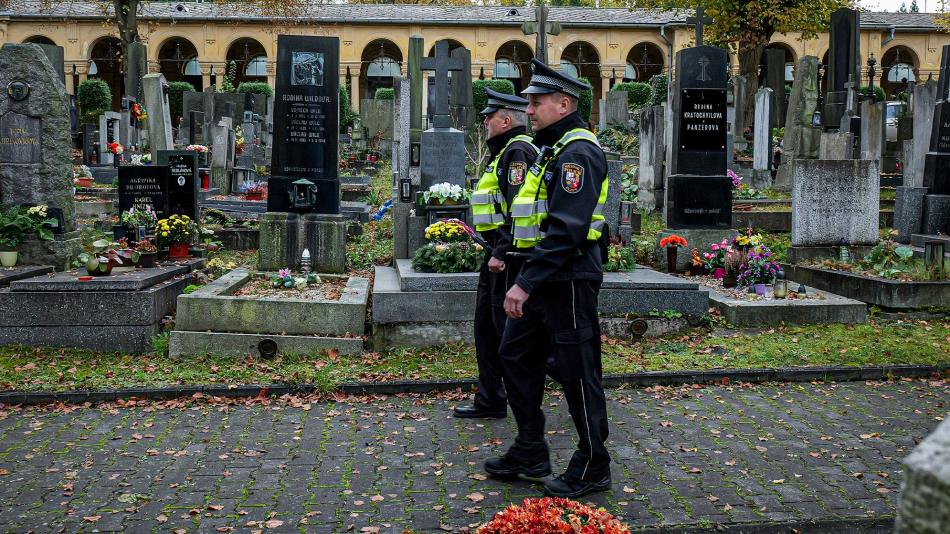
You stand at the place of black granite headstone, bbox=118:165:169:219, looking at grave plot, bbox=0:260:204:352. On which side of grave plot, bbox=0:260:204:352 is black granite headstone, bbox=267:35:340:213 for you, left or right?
left

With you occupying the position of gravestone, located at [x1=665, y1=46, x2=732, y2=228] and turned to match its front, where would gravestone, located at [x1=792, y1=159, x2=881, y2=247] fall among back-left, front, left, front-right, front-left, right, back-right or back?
left

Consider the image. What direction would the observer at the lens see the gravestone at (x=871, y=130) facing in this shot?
facing the viewer

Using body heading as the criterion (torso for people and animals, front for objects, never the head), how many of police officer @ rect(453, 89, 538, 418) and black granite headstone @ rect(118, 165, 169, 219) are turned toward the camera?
1

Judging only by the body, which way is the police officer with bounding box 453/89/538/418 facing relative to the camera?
to the viewer's left

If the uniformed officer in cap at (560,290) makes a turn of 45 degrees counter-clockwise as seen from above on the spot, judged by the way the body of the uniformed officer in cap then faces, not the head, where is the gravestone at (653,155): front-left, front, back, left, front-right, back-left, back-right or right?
back-right

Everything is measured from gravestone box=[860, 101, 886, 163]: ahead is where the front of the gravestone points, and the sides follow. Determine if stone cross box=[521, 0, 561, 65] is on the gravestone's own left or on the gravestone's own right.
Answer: on the gravestone's own right

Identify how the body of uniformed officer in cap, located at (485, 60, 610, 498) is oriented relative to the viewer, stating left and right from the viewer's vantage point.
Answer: facing to the left of the viewer

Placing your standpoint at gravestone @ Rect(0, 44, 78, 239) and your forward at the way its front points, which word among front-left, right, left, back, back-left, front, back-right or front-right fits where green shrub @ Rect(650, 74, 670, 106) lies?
back-left

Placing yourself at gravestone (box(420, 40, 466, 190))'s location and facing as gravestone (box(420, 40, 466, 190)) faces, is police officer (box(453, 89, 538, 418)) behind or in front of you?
in front

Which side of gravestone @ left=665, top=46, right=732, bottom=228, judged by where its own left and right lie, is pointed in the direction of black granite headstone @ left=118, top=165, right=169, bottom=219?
right
